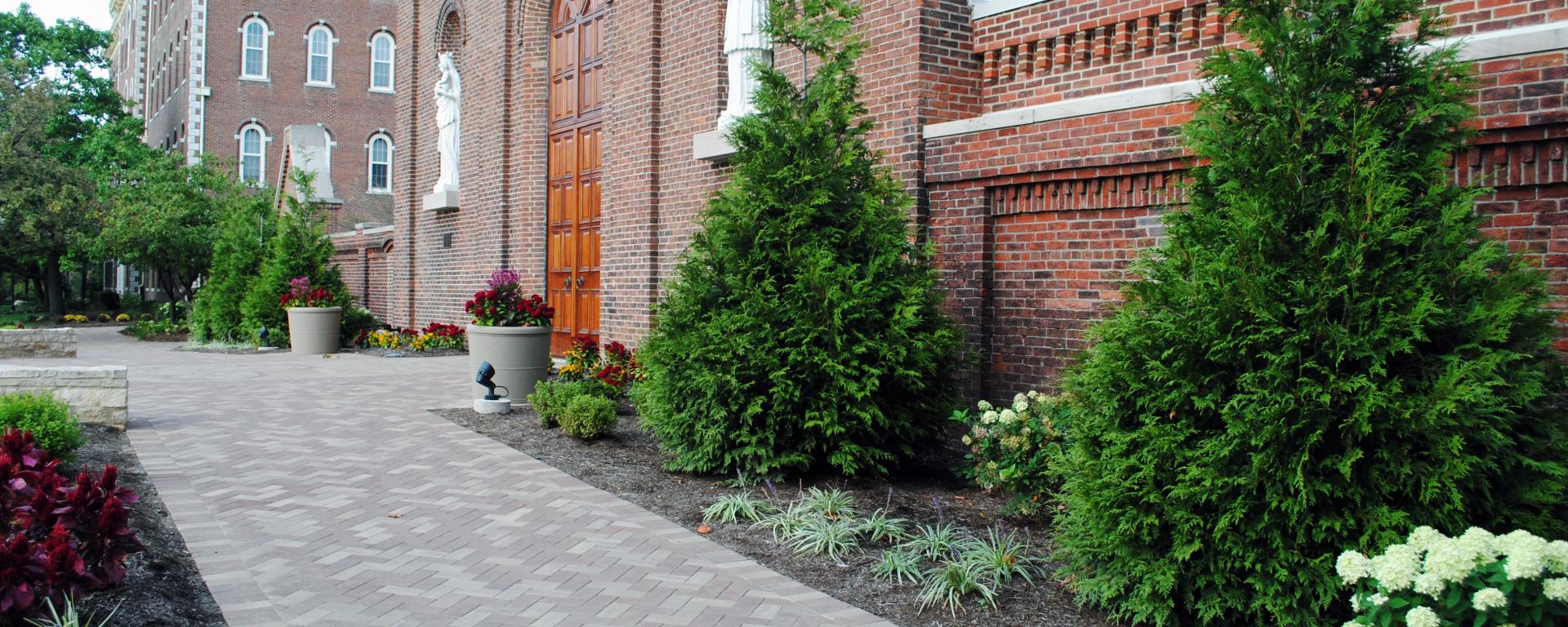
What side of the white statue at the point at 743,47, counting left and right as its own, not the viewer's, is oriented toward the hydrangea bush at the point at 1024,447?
left

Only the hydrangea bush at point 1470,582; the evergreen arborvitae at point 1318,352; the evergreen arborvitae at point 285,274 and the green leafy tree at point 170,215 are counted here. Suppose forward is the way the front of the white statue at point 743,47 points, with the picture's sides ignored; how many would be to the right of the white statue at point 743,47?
2

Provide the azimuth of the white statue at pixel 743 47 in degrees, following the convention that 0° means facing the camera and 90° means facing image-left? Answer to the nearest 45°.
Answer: approximately 45°

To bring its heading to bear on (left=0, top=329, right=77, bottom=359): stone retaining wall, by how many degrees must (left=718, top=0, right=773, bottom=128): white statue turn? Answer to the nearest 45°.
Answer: approximately 90° to its right

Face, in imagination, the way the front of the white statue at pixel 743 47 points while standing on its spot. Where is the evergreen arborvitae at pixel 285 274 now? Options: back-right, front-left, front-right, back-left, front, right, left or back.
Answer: right

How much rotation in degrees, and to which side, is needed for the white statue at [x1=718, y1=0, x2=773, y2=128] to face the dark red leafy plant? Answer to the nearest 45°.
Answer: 0° — it already faces it

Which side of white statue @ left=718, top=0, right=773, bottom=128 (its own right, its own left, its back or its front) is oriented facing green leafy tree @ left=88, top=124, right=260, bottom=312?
right

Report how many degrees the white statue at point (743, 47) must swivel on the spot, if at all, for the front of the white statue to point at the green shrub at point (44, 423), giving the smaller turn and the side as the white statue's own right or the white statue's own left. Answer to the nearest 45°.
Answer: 0° — it already faces it

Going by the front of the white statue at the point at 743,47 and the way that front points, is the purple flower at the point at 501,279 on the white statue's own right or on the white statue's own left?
on the white statue's own right
